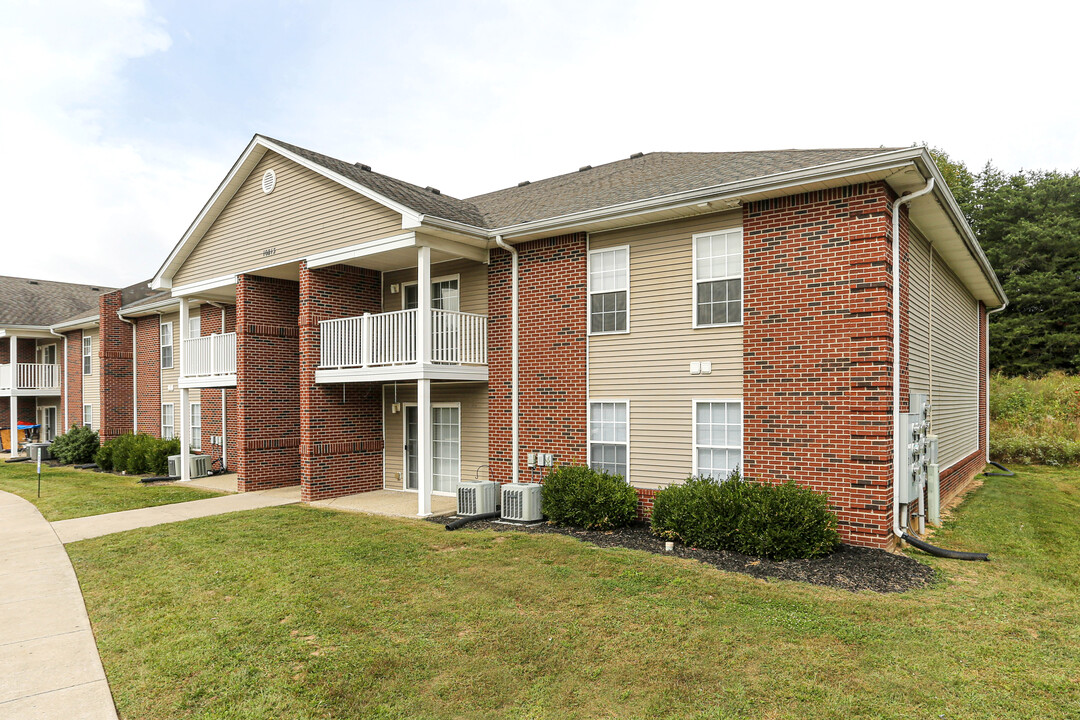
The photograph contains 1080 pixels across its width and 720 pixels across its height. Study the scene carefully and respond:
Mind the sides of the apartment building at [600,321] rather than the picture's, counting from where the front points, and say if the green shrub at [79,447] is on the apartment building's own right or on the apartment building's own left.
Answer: on the apartment building's own right

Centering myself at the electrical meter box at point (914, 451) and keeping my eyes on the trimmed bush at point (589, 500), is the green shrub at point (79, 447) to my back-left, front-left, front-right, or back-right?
front-right

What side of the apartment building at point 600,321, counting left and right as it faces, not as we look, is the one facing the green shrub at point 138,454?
right

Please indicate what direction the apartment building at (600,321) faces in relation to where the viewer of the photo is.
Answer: facing the viewer and to the left of the viewer
